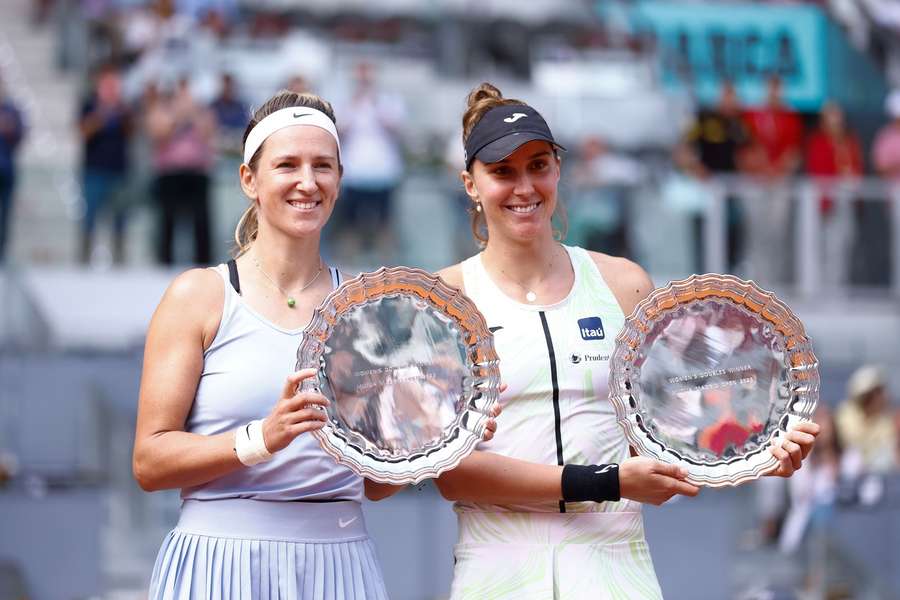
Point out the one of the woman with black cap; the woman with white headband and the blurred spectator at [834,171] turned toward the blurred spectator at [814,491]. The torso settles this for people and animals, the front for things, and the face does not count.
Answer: the blurred spectator at [834,171]

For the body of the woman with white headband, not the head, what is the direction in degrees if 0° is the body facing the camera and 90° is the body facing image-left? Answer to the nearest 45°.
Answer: approximately 315°

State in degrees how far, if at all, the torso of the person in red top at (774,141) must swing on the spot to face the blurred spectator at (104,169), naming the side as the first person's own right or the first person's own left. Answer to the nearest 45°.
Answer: approximately 45° to the first person's own right

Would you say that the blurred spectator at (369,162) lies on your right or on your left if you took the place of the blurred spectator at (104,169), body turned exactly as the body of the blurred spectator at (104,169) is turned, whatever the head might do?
on your left

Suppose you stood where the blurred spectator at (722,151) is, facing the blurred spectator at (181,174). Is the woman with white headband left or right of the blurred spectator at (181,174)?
left

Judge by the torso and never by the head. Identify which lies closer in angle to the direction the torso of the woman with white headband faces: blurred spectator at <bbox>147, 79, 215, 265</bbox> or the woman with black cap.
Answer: the woman with black cap

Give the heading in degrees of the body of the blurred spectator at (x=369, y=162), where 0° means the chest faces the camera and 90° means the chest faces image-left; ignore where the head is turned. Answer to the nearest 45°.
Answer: approximately 0°

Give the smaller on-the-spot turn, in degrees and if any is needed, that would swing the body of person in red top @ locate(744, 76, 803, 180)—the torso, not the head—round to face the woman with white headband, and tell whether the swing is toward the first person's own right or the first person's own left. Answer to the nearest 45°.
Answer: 0° — they already face them

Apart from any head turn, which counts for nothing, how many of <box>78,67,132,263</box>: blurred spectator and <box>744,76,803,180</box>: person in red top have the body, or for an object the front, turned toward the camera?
2

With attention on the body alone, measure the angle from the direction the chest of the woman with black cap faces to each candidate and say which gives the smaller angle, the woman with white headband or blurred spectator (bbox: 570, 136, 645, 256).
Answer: the woman with white headband
